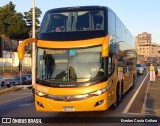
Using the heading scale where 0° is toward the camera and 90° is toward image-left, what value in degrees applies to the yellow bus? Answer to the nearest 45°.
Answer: approximately 0°
